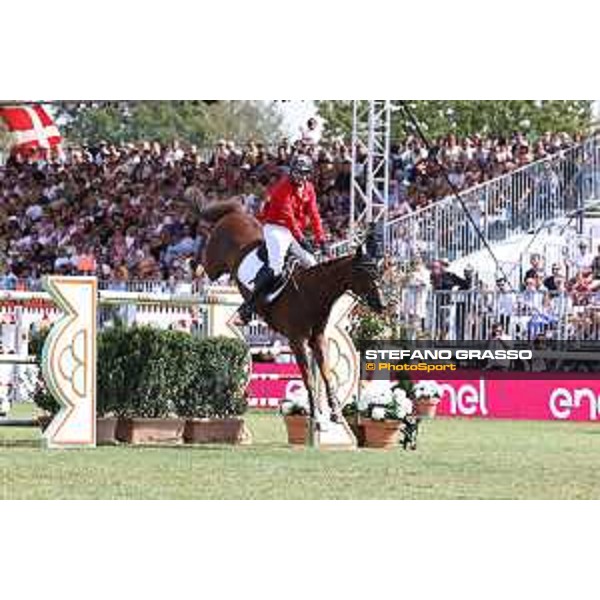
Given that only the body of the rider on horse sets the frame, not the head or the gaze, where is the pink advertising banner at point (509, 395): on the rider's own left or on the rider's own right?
on the rider's own left

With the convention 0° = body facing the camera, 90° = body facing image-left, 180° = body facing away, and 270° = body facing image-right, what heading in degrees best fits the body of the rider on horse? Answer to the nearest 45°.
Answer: approximately 315°

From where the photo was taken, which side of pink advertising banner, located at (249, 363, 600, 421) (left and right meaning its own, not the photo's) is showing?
front

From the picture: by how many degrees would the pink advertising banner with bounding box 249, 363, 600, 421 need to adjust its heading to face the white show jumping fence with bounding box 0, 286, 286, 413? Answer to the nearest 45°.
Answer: approximately 90° to its right

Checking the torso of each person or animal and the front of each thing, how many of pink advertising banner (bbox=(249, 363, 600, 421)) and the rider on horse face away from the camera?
0
